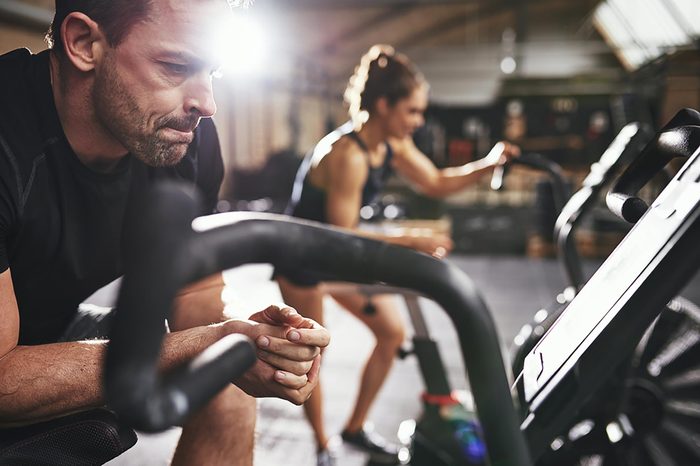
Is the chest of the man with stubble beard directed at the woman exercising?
no

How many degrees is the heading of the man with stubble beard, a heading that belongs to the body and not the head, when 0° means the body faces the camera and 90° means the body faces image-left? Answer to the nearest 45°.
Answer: approximately 315°

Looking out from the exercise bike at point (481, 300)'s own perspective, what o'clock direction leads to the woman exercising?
The woman exercising is roughly at 9 o'clock from the exercise bike.

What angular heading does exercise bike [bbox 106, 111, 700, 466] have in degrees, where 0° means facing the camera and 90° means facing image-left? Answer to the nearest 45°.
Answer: approximately 270°
